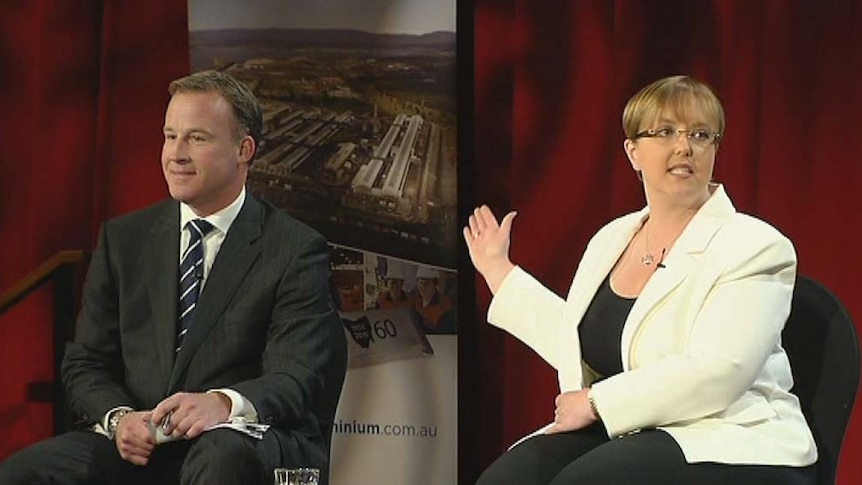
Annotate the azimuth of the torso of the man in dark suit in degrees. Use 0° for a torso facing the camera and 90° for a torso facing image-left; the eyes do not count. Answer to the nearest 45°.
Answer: approximately 45°

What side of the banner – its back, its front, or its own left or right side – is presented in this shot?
front

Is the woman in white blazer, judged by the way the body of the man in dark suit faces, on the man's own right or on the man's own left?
on the man's own left

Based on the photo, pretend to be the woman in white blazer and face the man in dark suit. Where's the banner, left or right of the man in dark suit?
right

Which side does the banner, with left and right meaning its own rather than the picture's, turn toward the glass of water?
front

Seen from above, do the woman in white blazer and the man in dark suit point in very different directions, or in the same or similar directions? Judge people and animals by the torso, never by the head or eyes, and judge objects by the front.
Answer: same or similar directions

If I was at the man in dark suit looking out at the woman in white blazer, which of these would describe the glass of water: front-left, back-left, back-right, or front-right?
front-right

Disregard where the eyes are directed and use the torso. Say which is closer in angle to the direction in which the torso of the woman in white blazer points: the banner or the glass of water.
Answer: the glass of water

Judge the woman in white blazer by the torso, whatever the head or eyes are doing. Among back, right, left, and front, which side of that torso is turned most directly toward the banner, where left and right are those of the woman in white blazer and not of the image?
right

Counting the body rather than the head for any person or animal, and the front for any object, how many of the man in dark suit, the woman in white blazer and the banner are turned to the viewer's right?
0

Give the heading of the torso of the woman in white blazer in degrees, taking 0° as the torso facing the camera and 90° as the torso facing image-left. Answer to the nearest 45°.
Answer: approximately 45°

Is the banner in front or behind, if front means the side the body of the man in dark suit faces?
behind

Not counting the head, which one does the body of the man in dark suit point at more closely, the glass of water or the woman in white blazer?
the glass of water

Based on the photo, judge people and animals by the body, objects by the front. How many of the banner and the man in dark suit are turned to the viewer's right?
0

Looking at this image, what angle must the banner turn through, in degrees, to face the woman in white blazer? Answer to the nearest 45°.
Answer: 0° — it already faces them
